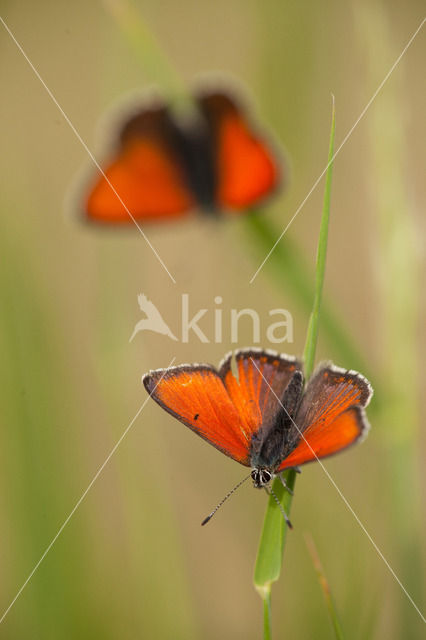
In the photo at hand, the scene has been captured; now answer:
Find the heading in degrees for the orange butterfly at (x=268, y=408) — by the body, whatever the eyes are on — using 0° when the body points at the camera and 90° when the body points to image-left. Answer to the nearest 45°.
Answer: approximately 0°
